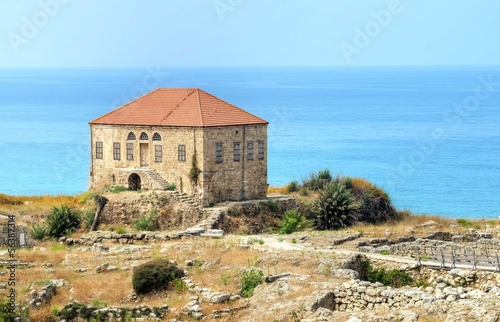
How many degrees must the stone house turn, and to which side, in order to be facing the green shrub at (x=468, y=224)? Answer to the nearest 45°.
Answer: approximately 135° to its left

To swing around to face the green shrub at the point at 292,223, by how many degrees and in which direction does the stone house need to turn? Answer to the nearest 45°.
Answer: approximately 90° to its left

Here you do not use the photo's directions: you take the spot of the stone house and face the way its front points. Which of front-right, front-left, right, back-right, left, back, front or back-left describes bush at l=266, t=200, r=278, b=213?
back-left

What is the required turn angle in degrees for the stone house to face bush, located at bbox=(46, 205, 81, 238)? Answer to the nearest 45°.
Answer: approximately 45° to its right

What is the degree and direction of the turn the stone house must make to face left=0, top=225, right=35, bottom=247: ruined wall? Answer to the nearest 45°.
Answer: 0° — it already faces it

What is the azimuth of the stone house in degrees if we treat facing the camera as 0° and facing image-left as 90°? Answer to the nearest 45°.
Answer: approximately 45°

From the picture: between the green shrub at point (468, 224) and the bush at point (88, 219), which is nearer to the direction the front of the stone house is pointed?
the bush

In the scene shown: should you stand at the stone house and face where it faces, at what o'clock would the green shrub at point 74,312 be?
The green shrub is roughly at 11 o'clock from the stone house.

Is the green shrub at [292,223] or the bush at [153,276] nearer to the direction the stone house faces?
the bush

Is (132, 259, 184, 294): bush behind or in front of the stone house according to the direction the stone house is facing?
in front

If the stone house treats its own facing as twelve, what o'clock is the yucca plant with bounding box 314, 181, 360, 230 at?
The yucca plant is roughly at 8 o'clock from the stone house.

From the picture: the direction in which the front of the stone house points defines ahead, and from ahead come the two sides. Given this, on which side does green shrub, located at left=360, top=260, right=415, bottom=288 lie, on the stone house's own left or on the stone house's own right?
on the stone house's own left
